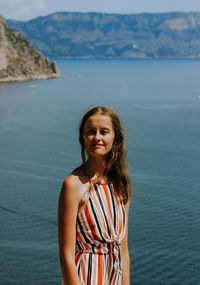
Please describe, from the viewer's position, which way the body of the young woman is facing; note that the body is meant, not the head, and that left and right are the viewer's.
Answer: facing the viewer and to the right of the viewer

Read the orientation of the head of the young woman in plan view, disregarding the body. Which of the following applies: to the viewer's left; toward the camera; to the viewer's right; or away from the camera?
toward the camera
